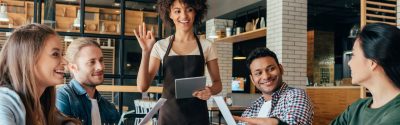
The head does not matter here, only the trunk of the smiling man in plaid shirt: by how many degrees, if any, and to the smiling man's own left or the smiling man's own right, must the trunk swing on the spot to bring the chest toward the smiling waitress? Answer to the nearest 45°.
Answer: approximately 45° to the smiling man's own right

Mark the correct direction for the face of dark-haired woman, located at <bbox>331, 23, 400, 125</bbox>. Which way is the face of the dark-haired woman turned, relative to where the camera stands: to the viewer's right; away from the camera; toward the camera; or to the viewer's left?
to the viewer's left

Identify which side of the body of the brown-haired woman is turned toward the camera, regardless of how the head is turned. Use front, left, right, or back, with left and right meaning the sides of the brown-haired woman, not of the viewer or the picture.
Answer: right

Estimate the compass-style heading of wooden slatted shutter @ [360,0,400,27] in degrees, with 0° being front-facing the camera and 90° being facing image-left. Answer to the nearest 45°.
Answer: approximately 45°

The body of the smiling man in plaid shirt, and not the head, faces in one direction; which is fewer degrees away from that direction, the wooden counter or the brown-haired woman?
the brown-haired woman

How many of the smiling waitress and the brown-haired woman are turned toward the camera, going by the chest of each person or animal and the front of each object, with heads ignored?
1

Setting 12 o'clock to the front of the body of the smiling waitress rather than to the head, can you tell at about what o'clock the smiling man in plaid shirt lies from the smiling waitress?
The smiling man in plaid shirt is roughly at 9 o'clock from the smiling waitress.

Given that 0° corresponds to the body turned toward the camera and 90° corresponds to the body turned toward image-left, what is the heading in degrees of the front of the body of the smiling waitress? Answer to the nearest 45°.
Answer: approximately 0°

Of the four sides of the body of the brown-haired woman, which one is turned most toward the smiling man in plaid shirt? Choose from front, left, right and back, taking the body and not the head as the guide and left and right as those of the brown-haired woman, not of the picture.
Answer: front

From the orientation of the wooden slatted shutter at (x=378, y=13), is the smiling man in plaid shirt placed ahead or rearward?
ahead

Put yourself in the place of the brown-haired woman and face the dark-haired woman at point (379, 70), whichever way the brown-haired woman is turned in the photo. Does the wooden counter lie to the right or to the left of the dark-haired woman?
left

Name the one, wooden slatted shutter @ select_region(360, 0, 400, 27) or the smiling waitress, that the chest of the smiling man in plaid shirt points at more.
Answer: the smiling waitress

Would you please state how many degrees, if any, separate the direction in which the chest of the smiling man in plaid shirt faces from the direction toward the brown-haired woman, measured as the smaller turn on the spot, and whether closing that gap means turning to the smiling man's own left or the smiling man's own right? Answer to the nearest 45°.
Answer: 0° — they already face them
